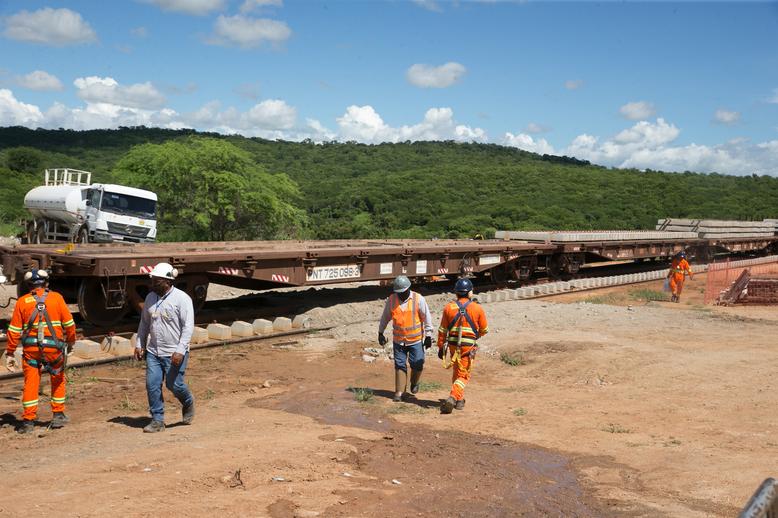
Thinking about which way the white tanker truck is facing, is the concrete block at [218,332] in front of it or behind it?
in front

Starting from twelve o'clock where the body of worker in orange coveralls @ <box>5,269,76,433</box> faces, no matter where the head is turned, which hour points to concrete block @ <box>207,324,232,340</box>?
The concrete block is roughly at 1 o'clock from the worker in orange coveralls.

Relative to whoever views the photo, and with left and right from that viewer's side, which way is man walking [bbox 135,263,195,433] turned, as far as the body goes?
facing the viewer and to the left of the viewer

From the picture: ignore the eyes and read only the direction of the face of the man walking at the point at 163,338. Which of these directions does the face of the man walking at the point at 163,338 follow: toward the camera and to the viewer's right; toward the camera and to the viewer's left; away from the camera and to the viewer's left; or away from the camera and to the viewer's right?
toward the camera and to the viewer's left

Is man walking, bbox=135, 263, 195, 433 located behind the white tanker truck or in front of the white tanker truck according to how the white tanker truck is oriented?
in front

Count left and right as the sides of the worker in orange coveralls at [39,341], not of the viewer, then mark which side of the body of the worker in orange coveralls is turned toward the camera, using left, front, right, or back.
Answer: back

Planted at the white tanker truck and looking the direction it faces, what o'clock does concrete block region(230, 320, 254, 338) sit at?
The concrete block is roughly at 1 o'clock from the white tanker truck.

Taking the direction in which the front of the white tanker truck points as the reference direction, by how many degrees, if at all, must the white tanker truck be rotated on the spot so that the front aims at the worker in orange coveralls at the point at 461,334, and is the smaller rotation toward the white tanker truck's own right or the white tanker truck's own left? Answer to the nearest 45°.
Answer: approximately 45° to the white tanker truck's own right

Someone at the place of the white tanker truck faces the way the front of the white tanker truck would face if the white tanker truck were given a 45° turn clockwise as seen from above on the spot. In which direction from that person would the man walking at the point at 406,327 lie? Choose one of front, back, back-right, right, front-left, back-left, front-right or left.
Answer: front

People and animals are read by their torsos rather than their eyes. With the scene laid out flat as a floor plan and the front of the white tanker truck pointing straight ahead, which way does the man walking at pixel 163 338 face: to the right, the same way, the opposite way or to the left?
to the right

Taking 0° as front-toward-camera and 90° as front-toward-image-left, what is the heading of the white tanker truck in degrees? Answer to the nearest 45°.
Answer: approximately 315°

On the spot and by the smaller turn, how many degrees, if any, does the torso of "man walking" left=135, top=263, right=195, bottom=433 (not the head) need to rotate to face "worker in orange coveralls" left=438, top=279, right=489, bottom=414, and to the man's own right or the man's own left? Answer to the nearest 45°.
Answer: approximately 135° to the man's own left
